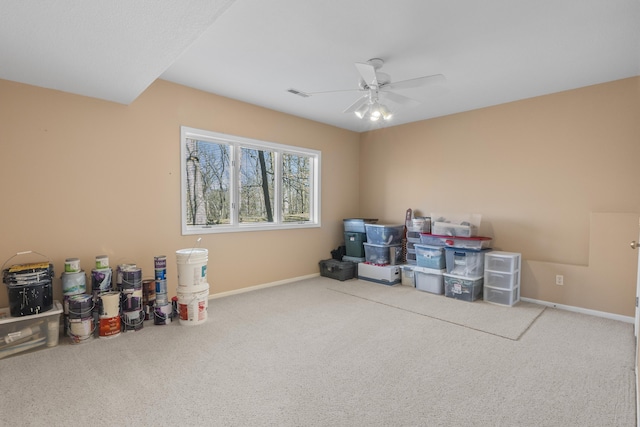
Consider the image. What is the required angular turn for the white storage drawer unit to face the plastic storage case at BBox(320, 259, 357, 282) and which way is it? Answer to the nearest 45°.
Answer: approximately 45° to its right

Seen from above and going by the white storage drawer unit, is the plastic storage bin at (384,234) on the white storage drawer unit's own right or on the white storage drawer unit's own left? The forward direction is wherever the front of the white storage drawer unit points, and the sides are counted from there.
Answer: on the white storage drawer unit's own right

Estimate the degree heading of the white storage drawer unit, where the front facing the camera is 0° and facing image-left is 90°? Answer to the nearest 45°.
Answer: approximately 45°

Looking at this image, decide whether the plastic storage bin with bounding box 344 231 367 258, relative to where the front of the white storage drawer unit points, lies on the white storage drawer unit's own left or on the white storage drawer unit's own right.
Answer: on the white storage drawer unit's own right

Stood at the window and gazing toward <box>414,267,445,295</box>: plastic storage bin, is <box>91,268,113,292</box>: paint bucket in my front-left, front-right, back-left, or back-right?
back-right
